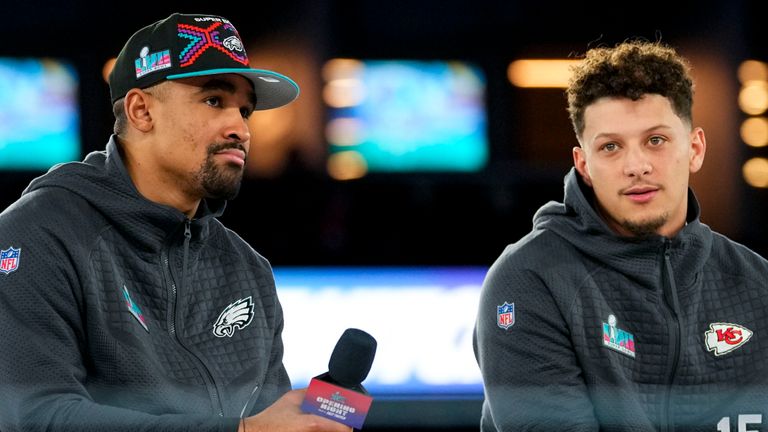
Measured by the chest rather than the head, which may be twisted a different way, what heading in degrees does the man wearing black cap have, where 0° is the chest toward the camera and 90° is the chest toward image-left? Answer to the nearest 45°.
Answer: approximately 315°
